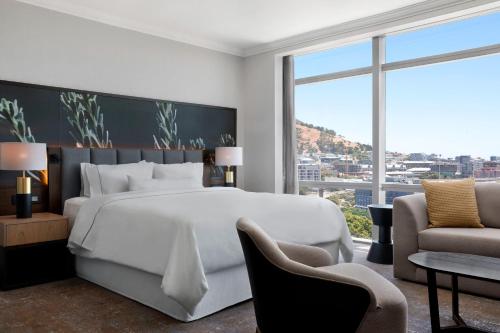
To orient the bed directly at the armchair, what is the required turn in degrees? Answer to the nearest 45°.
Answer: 0° — it already faces it

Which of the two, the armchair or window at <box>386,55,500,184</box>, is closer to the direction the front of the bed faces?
the armchair

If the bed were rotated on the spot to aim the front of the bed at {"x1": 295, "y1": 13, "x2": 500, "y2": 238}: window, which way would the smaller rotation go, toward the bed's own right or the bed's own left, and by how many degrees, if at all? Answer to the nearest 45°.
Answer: approximately 90° to the bed's own left

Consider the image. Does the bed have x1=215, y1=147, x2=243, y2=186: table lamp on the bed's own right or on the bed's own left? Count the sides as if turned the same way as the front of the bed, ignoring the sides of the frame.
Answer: on the bed's own left

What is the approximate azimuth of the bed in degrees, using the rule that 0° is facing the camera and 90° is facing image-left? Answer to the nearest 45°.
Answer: approximately 315°

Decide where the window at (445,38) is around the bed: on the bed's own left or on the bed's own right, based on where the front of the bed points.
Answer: on the bed's own left

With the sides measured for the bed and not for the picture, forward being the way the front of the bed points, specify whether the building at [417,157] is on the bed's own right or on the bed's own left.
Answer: on the bed's own left
